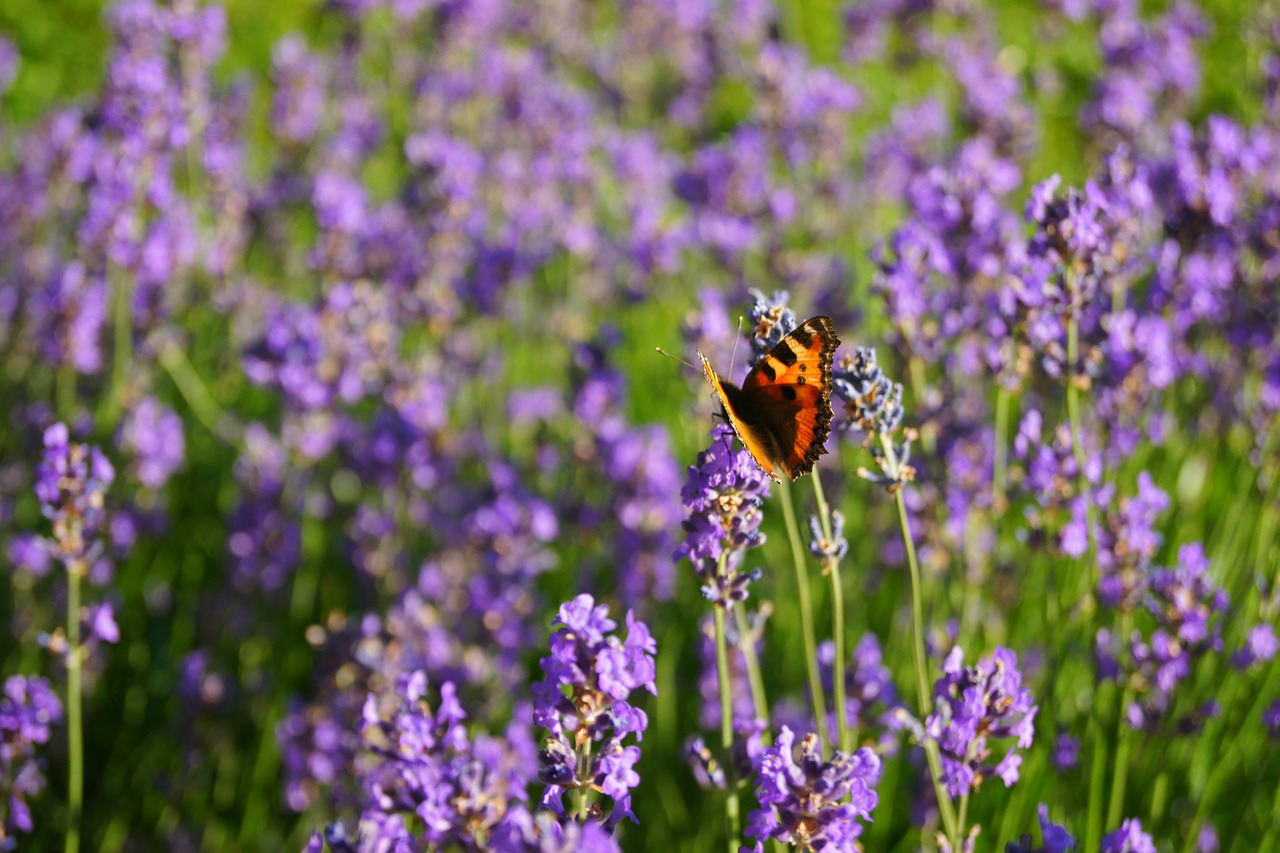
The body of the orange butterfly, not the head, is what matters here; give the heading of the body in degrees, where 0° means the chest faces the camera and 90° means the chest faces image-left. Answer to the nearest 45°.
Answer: approximately 135°

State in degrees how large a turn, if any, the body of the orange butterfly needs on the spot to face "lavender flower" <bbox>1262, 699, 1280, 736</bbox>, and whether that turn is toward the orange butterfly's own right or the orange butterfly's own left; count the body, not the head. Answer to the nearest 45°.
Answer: approximately 90° to the orange butterfly's own right
